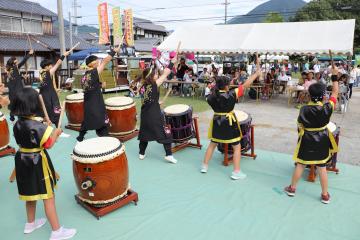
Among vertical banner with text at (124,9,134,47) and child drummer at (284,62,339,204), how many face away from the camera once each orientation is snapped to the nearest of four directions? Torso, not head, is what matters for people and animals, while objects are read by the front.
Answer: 1

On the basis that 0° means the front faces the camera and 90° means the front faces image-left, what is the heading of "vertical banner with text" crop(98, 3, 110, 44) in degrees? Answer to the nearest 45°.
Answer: approximately 0°

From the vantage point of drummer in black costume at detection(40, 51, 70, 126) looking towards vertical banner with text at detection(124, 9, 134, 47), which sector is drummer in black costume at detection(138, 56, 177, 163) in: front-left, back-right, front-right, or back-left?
back-right

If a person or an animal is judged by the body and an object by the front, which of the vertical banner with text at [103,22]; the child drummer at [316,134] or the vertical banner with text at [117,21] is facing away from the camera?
the child drummer

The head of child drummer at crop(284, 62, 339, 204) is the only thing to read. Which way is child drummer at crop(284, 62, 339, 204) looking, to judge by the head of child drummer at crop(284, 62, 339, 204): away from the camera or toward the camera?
away from the camera

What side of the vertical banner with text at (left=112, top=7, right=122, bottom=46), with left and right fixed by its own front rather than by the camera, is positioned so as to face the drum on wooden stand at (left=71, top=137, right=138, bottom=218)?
front

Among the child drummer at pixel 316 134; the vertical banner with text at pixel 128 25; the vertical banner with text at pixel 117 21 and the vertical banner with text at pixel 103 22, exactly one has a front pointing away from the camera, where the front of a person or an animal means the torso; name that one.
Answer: the child drummer

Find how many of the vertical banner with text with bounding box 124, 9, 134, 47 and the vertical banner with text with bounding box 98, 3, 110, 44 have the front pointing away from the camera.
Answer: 0
